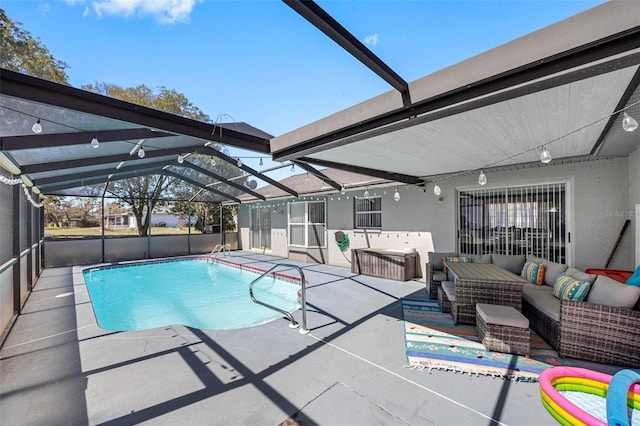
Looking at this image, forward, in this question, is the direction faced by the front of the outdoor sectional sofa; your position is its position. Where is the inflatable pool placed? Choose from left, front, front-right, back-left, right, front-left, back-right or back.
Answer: front-left

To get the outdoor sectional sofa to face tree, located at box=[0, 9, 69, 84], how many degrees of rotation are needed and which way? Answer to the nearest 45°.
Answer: approximately 45° to its right

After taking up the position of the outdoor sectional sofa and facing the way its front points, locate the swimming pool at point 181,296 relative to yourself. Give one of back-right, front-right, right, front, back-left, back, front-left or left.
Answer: front-right

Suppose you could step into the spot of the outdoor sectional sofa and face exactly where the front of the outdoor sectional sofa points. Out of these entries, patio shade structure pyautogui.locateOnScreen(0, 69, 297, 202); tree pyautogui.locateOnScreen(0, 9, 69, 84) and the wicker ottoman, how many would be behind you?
0

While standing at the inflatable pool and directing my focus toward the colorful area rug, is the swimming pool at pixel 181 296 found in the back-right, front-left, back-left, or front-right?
front-left

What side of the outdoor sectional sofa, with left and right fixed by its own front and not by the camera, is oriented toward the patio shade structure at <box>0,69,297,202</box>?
front

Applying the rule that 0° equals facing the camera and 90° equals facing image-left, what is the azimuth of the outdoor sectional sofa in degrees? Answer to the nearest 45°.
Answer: approximately 45°
